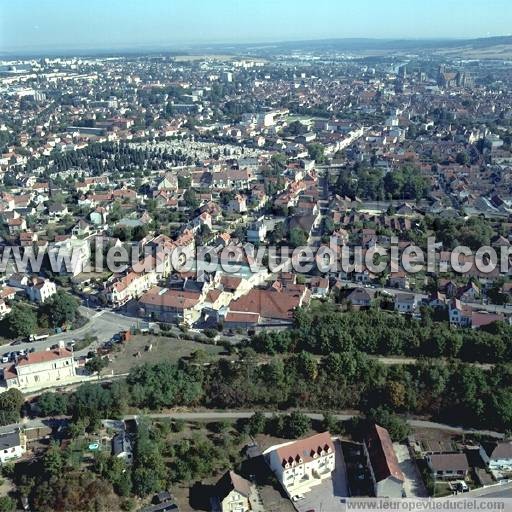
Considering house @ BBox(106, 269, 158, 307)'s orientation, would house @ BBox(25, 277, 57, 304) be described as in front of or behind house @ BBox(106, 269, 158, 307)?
behind

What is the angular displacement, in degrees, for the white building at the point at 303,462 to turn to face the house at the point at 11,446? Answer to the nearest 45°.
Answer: approximately 135° to its right

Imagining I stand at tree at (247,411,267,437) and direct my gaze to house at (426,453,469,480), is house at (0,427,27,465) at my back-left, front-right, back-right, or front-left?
back-right

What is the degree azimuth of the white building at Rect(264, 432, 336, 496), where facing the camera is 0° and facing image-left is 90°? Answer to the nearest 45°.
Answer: approximately 315°
